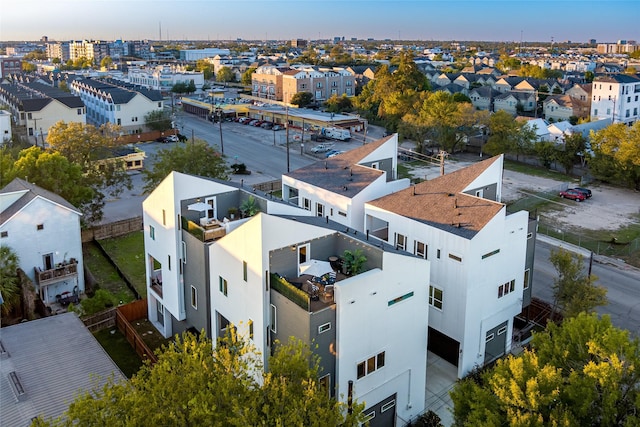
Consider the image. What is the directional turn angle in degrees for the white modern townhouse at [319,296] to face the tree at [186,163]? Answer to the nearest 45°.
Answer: approximately 135° to its right

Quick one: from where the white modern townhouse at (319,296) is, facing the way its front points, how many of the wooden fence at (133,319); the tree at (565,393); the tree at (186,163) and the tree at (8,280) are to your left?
1

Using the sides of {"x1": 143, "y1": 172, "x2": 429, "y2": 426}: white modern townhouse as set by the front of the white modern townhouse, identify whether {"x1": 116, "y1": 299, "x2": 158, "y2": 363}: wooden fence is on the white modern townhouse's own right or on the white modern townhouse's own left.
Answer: on the white modern townhouse's own right

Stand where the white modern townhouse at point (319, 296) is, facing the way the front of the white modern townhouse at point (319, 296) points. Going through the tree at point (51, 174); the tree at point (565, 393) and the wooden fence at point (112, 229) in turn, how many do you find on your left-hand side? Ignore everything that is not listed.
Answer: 1

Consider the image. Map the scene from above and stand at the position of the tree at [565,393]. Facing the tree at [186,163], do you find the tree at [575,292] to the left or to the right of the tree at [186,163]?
right

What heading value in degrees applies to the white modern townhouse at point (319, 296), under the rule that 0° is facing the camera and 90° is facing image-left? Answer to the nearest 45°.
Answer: approximately 315°

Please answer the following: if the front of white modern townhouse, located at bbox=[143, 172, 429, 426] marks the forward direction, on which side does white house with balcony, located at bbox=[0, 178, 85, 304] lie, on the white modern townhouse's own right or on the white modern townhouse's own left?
on the white modern townhouse's own right

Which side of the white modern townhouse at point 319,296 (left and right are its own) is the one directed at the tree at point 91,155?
back
